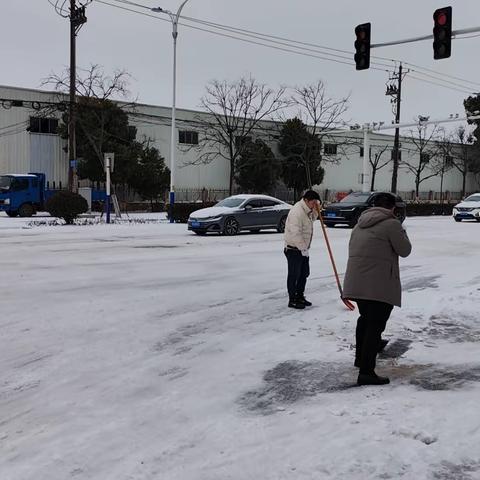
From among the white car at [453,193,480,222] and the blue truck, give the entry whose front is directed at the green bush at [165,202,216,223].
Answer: the white car

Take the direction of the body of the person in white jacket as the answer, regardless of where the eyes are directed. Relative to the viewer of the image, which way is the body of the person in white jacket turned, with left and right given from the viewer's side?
facing to the right of the viewer

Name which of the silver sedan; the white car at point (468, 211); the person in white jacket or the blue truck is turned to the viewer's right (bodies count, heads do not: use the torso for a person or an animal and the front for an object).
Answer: the person in white jacket

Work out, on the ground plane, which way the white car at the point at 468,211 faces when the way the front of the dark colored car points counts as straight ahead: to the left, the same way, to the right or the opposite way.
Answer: the same way

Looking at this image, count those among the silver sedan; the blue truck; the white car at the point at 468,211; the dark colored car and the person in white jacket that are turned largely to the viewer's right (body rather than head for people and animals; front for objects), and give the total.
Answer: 1

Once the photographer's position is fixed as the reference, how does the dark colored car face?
facing the viewer and to the left of the viewer

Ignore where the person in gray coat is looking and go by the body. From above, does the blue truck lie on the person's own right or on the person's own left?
on the person's own left

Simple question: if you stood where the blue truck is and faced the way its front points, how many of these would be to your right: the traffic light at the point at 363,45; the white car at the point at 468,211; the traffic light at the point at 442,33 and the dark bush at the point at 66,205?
0

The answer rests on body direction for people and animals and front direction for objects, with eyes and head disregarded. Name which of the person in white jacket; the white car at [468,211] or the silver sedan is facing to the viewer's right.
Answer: the person in white jacket

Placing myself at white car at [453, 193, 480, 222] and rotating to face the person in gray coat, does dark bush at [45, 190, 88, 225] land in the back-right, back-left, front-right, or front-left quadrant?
front-right

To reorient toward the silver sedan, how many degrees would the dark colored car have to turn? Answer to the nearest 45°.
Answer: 0° — it already faces it

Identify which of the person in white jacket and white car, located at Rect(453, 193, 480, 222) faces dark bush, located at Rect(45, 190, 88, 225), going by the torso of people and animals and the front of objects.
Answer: the white car

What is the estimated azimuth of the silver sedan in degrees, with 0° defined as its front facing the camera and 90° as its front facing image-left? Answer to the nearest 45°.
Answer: approximately 45°

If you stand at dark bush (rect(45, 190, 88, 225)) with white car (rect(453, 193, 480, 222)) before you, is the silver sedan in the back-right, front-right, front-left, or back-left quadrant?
front-right

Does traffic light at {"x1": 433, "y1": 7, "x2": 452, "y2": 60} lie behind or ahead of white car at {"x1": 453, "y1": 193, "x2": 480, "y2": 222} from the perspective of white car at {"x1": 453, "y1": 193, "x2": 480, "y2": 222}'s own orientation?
ahead

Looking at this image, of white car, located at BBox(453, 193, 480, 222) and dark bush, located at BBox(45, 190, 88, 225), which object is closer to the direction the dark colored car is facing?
the dark bush

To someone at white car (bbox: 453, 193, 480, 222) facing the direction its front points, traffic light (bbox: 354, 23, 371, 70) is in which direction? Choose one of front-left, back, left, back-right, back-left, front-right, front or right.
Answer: front-left
